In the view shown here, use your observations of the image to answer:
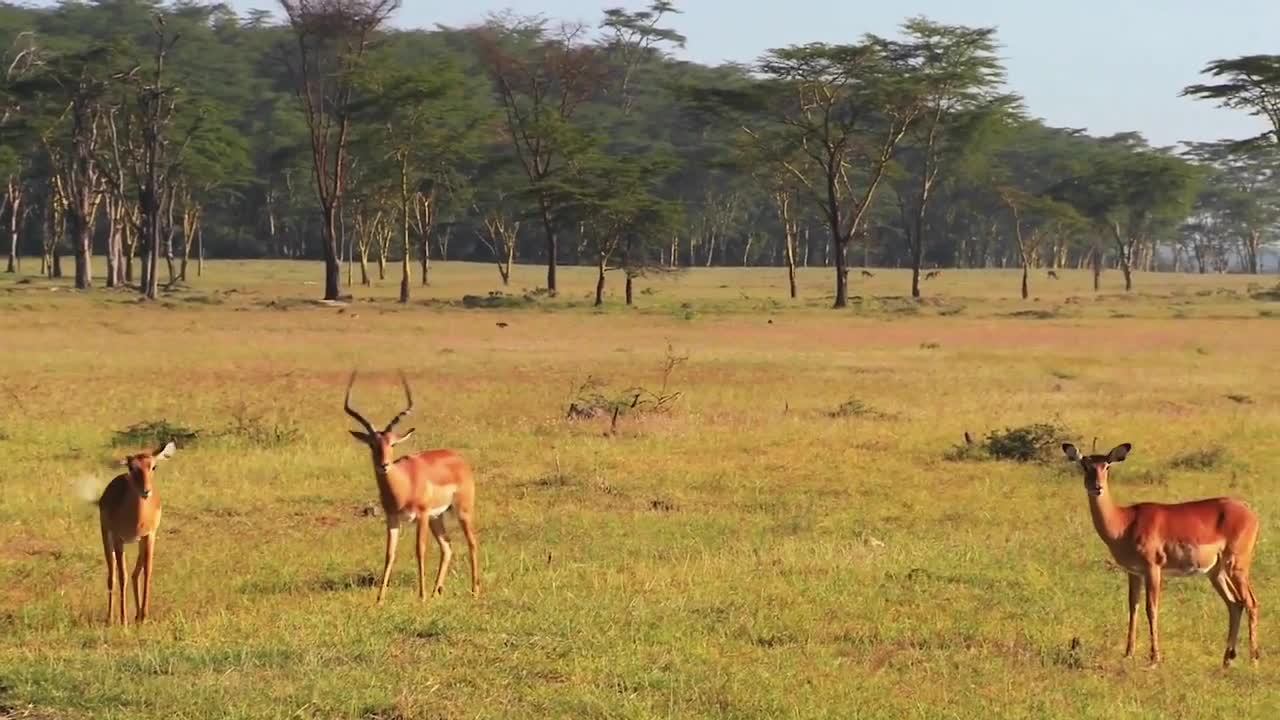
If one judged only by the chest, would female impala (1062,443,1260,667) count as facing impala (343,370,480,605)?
yes

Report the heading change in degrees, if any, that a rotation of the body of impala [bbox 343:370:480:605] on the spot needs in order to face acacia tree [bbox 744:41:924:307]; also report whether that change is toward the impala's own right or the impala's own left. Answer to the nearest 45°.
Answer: approximately 135° to the impala's own right

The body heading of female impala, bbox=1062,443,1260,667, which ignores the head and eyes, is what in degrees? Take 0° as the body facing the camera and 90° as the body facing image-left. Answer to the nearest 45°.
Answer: approximately 90°

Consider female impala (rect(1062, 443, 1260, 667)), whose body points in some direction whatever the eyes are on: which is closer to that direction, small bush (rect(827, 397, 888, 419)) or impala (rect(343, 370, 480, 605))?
the impala

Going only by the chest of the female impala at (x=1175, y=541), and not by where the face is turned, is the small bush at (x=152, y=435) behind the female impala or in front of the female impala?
in front

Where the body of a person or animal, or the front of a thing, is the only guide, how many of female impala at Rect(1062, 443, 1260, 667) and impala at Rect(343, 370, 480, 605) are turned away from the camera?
0

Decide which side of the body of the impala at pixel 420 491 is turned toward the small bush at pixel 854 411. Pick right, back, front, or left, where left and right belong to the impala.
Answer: back

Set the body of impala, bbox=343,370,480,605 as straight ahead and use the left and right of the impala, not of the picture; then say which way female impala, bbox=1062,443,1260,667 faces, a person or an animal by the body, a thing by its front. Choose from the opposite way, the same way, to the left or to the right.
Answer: to the right

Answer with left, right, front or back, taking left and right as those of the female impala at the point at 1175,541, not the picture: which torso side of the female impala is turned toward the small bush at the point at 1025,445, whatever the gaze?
right

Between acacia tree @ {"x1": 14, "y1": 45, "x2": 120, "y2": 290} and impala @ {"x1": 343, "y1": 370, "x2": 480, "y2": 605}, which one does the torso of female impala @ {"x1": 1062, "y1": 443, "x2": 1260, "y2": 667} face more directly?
the impala
